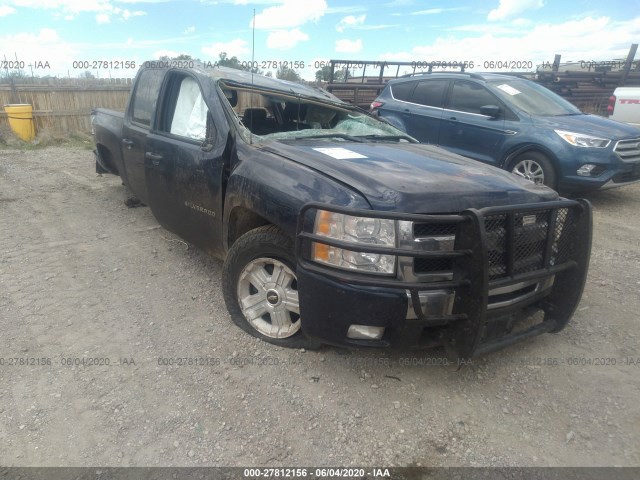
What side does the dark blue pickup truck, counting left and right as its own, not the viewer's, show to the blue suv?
left

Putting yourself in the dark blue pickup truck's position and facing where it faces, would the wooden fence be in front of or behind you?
behind

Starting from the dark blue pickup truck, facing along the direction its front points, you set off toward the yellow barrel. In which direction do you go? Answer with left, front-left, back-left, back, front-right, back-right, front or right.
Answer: back

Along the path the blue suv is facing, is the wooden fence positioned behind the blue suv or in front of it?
behind

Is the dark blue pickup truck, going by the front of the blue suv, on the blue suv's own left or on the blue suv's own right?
on the blue suv's own right

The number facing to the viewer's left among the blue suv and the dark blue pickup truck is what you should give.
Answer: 0

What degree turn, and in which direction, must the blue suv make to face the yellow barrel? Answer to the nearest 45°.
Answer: approximately 135° to its right

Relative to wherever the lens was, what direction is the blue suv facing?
facing the viewer and to the right of the viewer
